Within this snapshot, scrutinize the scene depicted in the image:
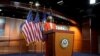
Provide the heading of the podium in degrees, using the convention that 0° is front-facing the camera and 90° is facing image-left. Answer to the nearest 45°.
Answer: approximately 315°

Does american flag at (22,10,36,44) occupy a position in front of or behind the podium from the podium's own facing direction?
behind
